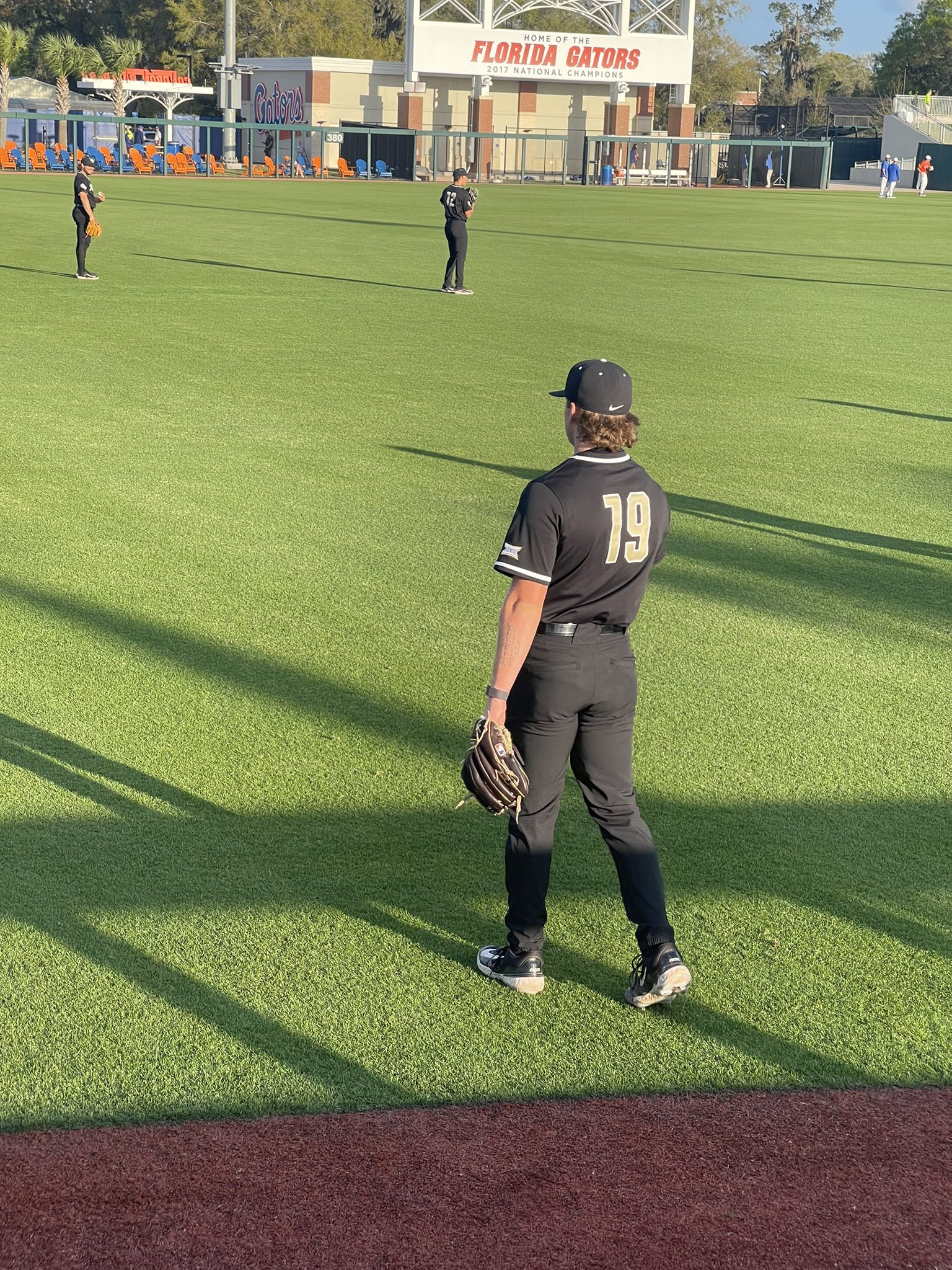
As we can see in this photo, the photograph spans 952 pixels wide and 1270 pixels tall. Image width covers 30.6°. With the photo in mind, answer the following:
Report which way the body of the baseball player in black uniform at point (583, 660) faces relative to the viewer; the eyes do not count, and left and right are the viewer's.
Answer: facing away from the viewer and to the left of the viewer

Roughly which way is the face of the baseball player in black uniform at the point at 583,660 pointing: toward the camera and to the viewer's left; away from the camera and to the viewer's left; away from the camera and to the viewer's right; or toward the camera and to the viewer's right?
away from the camera and to the viewer's left

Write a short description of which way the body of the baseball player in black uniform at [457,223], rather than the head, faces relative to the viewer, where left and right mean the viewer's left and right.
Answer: facing away from the viewer and to the right of the viewer

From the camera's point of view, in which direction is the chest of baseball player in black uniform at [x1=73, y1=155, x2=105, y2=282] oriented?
to the viewer's right

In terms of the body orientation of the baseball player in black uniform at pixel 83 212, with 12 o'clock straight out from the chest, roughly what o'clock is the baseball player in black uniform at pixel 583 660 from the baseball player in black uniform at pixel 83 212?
the baseball player in black uniform at pixel 583 660 is roughly at 3 o'clock from the baseball player in black uniform at pixel 83 212.

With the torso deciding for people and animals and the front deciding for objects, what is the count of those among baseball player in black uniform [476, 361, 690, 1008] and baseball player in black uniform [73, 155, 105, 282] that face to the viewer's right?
1

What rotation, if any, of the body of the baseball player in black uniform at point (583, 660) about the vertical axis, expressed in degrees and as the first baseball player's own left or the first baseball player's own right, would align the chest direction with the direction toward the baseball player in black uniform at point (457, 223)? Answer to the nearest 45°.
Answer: approximately 45° to the first baseball player's own right

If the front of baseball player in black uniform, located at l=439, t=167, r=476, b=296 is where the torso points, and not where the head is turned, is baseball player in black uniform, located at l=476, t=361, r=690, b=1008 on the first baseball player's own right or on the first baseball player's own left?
on the first baseball player's own right
